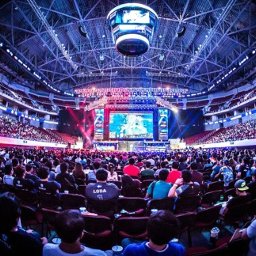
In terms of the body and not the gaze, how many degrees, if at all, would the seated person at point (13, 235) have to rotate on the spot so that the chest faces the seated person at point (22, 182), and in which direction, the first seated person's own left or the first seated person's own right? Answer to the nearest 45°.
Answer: approximately 45° to the first seated person's own left

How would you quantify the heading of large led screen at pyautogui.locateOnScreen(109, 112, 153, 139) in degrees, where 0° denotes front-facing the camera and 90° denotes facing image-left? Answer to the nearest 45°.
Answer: approximately 0°

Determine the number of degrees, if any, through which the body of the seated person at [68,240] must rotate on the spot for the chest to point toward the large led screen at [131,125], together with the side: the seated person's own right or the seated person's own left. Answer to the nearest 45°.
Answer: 0° — they already face it

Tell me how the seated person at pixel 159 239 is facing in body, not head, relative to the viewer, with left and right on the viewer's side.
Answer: facing away from the viewer

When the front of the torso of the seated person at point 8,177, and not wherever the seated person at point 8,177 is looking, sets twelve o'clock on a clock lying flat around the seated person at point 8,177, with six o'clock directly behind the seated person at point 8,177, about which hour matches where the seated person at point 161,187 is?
the seated person at point 161,187 is roughly at 3 o'clock from the seated person at point 8,177.

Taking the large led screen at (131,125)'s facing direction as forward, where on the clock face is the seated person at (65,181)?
The seated person is roughly at 12 o'clock from the large led screen.

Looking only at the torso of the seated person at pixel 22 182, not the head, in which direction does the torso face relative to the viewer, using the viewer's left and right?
facing away from the viewer and to the right of the viewer

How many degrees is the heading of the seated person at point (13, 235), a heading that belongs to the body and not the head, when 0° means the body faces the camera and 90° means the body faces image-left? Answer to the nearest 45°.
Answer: approximately 225°

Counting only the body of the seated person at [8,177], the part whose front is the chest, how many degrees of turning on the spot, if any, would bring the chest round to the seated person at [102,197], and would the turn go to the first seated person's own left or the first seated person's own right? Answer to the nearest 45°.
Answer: approximately 90° to the first seated person's own right

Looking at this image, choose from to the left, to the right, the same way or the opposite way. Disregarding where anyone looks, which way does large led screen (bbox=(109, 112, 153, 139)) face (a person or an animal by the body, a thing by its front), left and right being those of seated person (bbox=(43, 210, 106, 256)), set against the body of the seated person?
the opposite way

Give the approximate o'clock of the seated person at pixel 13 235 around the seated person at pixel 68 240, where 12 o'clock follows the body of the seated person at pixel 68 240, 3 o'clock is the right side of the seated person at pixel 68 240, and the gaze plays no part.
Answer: the seated person at pixel 13 235 is roughly at 10 o'clock from the seated person at pixel 68 240.
